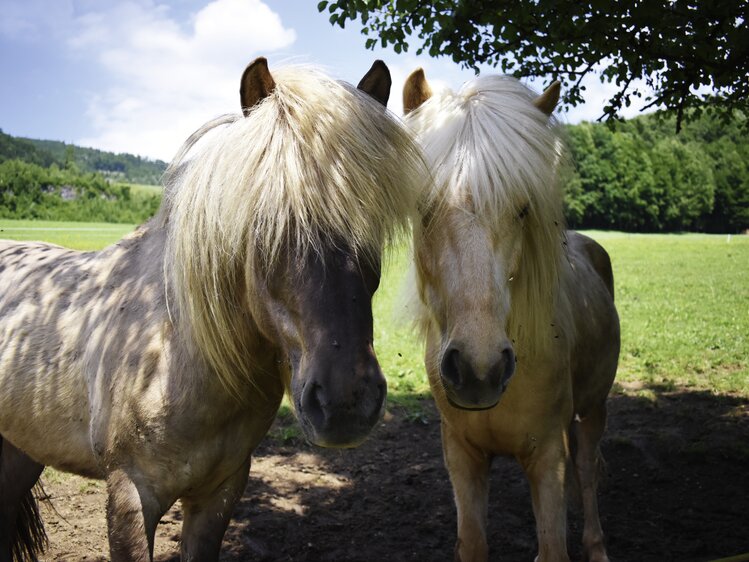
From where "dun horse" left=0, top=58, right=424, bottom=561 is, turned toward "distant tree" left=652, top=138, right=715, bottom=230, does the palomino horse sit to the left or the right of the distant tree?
right

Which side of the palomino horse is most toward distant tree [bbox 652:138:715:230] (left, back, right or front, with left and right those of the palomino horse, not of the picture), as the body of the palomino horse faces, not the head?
back

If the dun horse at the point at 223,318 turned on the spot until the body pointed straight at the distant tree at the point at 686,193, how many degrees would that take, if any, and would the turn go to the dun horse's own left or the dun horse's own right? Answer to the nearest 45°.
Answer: approximately 90° to the dun horse's own left

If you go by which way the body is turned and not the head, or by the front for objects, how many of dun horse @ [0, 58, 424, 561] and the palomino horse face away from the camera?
0

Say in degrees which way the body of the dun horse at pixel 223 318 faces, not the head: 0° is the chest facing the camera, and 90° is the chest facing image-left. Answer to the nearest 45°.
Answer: approximately 315°

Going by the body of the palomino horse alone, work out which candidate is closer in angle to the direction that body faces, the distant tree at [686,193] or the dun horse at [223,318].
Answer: the dun horse

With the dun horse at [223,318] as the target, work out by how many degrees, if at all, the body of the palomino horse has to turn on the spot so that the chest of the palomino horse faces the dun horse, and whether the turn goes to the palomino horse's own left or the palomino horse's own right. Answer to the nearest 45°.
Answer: approximately 45° to the palomino horse's own right
